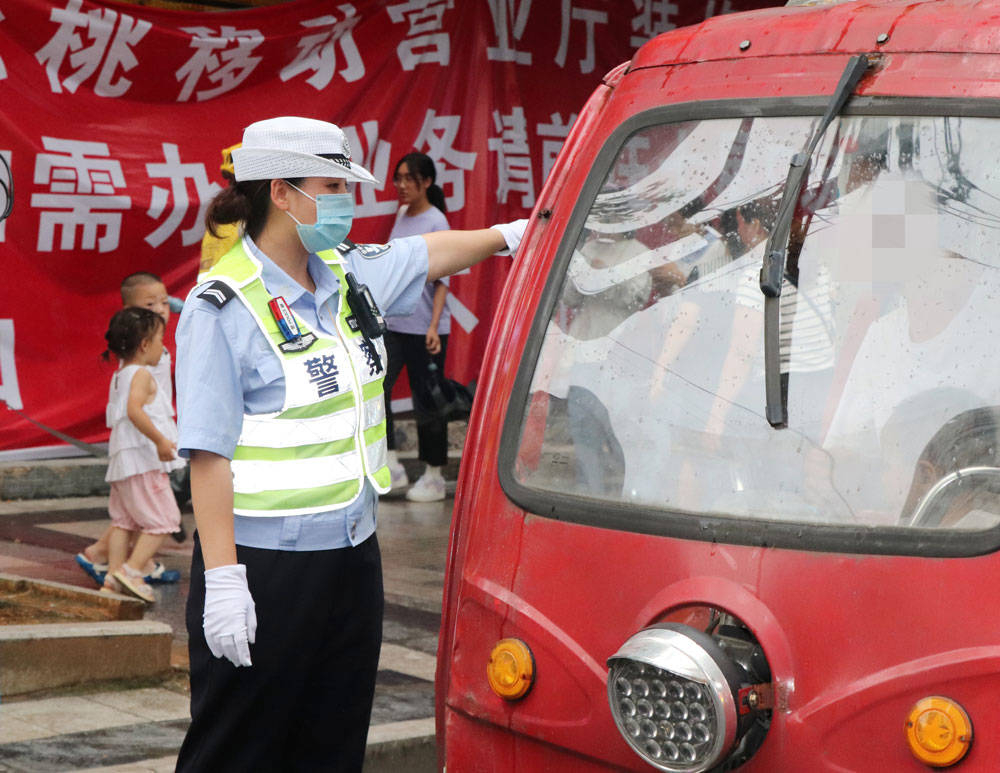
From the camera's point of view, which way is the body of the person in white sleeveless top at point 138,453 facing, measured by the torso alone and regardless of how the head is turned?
to the viewer's right

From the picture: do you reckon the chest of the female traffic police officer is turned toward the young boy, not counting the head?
no

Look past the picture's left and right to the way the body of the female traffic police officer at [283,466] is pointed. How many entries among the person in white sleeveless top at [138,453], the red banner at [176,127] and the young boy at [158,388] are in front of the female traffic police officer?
0

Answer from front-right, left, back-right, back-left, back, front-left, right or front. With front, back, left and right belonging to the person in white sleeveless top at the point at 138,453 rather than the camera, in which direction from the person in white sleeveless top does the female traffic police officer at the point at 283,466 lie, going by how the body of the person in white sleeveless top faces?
right

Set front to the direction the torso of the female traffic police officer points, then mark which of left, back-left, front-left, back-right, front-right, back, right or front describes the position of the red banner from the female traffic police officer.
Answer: back-left

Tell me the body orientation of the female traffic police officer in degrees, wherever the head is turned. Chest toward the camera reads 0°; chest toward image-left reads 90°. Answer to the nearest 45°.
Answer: approximately 315°

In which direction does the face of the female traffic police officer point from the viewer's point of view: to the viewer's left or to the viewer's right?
to the viewer's right
